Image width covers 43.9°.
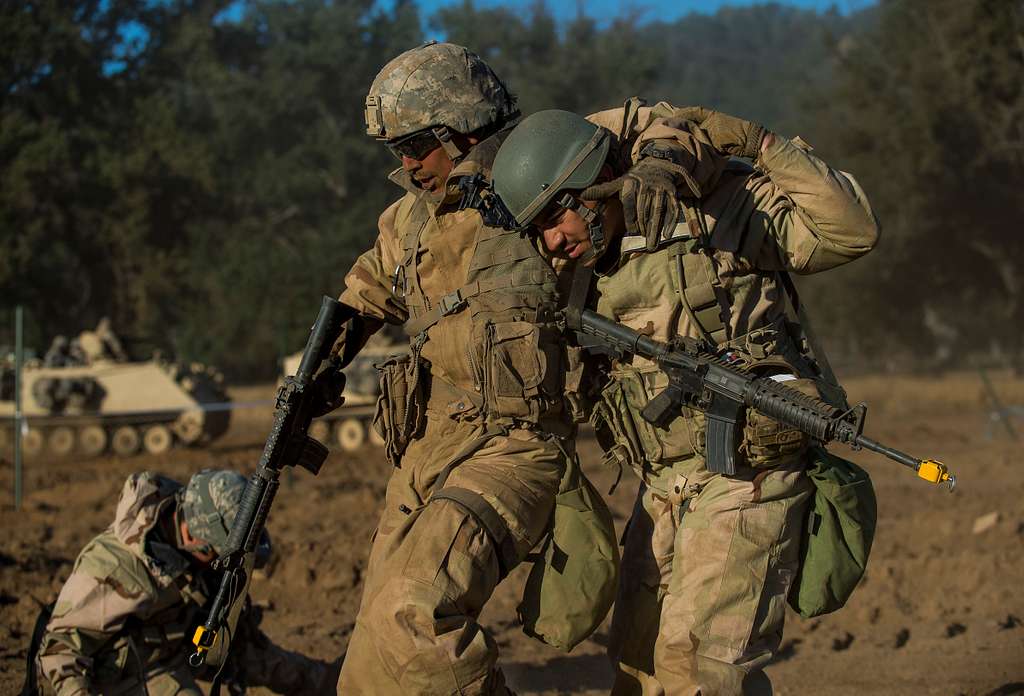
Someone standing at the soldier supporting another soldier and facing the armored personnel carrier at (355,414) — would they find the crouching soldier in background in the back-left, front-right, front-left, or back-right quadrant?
front-left

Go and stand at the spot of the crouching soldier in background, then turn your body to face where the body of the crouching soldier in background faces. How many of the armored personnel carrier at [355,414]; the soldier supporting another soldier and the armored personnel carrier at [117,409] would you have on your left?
2

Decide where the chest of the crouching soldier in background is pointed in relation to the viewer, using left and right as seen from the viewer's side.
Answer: facing to the right of the viewer

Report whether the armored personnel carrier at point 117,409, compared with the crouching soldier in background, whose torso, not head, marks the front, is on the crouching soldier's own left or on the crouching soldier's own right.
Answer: on the crouching soldier's own left

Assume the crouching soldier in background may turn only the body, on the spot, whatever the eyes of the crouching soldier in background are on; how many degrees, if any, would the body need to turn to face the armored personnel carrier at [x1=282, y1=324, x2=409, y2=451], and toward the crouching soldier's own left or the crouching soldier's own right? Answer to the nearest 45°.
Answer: approximately 90° to the crouching soldier's own left

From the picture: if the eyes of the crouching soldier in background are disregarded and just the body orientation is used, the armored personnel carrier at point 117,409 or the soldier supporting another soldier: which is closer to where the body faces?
the soldier supporting another soldier

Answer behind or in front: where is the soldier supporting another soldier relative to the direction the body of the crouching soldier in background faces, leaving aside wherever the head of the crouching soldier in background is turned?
in front
